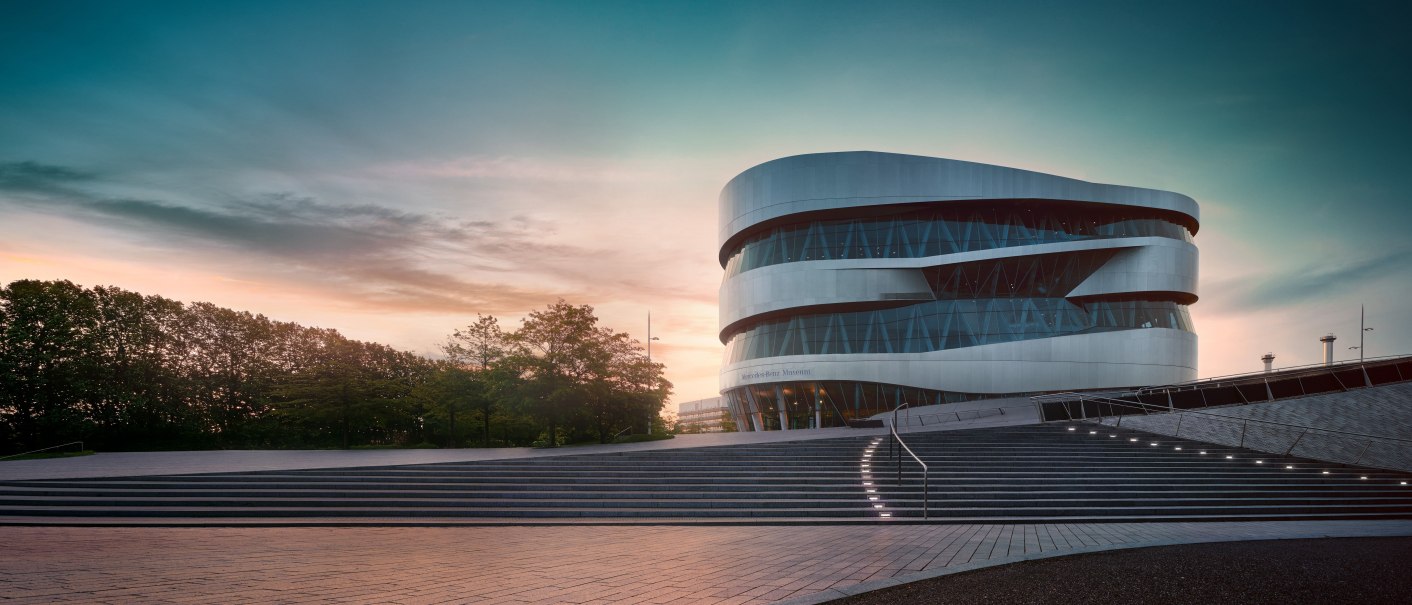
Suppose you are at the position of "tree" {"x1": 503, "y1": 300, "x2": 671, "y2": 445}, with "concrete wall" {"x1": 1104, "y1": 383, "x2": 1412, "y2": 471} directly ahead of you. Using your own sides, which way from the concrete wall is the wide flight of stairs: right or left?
right

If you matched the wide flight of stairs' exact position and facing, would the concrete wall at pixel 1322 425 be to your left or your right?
on your left

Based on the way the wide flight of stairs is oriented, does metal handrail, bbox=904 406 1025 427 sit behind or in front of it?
behind

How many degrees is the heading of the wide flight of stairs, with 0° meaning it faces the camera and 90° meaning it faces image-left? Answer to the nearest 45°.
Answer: approximately 0°

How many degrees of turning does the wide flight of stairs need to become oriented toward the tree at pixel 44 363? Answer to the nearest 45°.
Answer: approximately 135° to its right

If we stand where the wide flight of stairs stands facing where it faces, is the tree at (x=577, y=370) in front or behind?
behind
